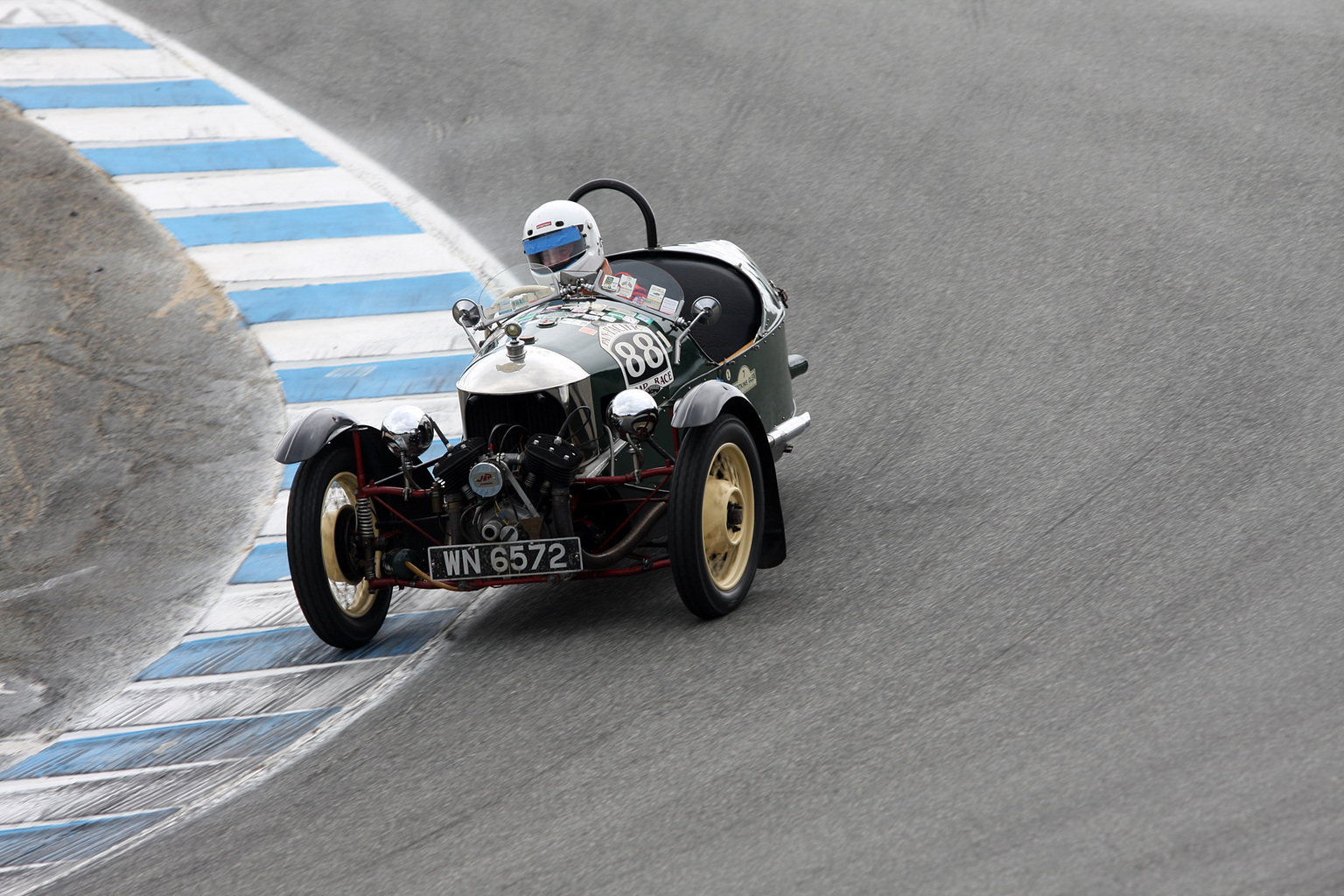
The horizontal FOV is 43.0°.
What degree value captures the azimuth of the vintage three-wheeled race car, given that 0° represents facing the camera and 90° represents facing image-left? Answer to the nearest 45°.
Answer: approximately 45°
